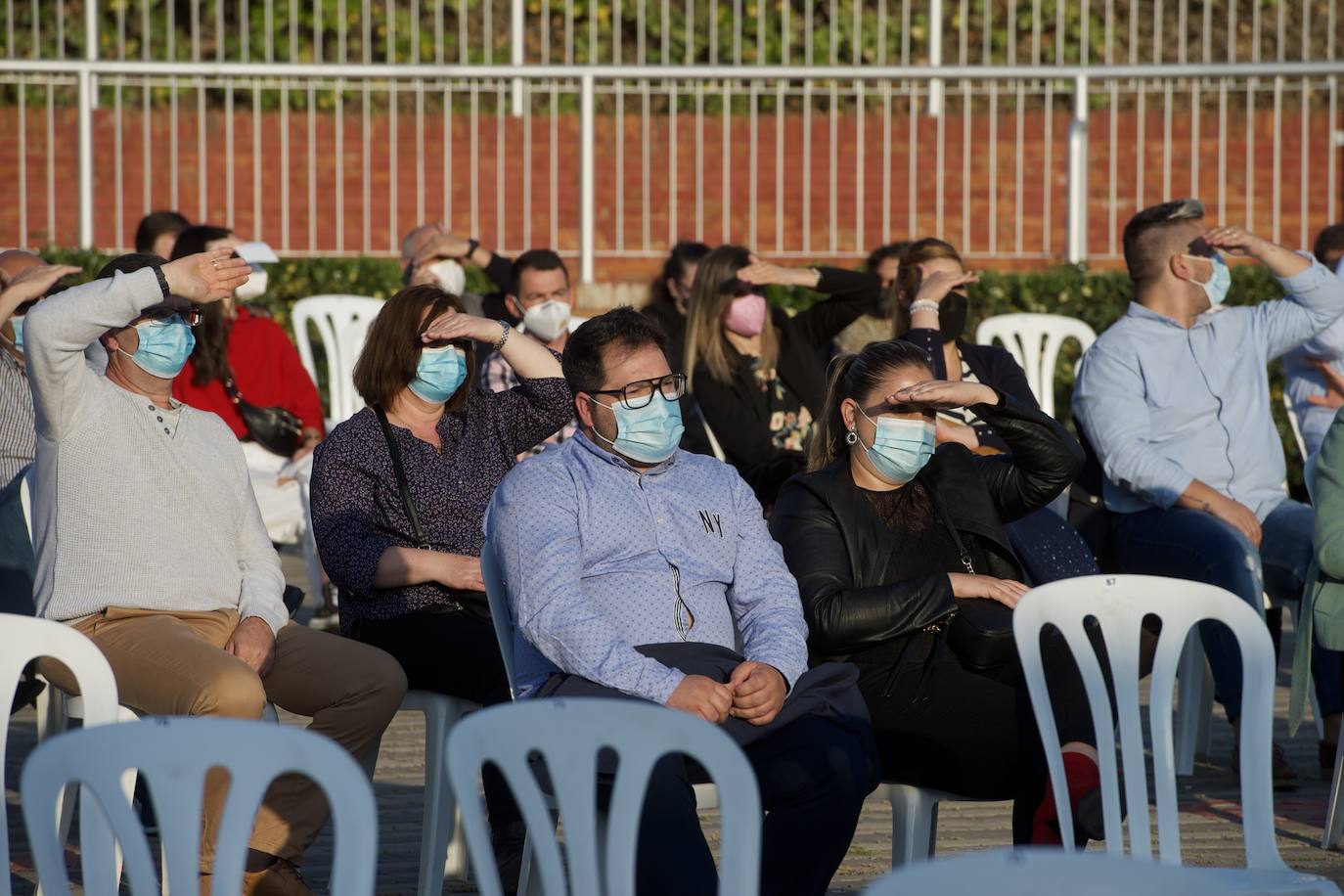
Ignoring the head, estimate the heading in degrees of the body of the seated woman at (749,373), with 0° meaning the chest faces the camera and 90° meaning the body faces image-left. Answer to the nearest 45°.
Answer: approximately 315°

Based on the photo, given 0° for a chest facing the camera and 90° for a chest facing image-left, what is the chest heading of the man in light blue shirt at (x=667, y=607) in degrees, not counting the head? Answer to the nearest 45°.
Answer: approximately 315°

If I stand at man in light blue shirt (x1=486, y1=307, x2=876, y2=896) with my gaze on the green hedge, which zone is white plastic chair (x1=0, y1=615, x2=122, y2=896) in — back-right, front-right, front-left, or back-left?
back-left

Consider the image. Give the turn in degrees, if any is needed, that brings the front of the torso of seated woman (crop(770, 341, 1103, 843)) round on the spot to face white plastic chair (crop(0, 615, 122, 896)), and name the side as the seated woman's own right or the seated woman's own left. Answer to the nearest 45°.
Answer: approximately 90° to the seated woman's own right

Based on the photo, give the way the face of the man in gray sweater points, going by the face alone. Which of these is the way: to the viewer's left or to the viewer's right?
to the viewer's right

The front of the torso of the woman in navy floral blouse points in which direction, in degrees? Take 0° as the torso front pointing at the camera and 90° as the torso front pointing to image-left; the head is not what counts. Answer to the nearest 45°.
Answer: approximately 315°

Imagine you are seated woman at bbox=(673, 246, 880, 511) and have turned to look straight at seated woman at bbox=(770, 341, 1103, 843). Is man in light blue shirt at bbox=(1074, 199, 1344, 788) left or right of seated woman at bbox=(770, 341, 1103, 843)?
left

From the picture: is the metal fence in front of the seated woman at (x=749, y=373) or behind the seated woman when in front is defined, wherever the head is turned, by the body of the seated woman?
behind
